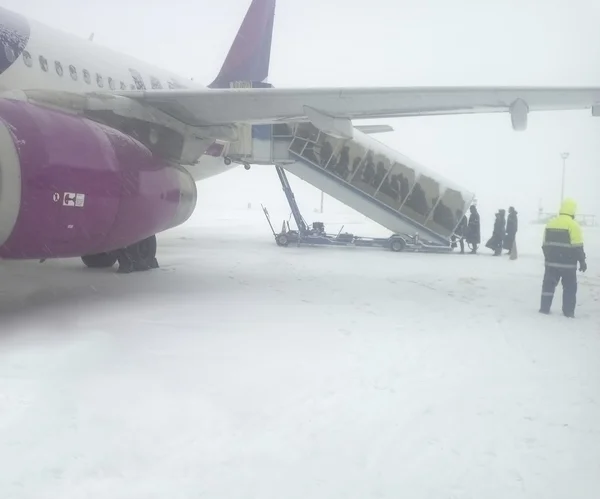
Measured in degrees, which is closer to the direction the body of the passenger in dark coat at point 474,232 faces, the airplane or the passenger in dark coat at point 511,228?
the airplane

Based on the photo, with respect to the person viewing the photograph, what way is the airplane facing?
facing the viewer and to the left of the viewer

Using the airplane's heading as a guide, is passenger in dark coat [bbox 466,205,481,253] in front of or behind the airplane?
behind

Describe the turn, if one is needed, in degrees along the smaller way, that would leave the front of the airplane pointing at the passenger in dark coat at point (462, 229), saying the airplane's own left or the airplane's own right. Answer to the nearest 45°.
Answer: approximately 180°

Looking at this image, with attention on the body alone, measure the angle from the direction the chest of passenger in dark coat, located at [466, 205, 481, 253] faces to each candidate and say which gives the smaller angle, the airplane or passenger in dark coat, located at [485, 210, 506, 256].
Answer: the airplane

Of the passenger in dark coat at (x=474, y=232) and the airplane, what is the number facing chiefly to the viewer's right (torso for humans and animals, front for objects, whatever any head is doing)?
0

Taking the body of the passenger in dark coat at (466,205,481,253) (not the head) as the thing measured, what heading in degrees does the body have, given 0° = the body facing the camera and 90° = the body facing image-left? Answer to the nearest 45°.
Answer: approximately 90°
